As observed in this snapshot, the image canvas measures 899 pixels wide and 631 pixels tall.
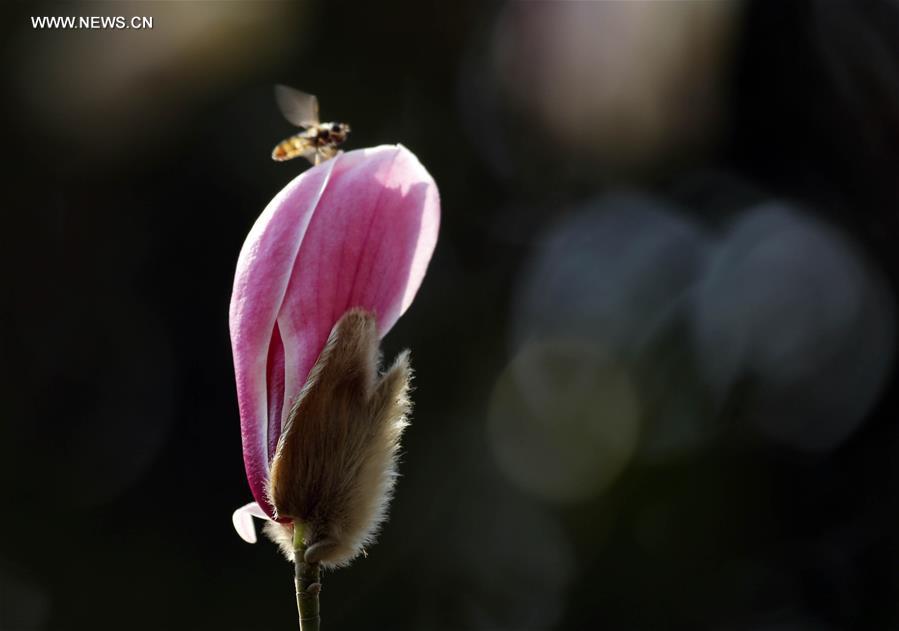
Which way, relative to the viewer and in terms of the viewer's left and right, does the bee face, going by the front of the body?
facing to the right of the viewer
